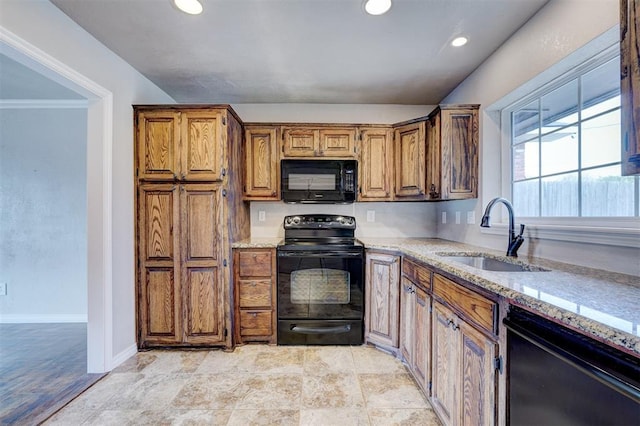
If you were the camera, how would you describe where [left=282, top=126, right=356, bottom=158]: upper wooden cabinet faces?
facing the viewer

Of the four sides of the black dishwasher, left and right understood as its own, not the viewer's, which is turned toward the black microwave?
right

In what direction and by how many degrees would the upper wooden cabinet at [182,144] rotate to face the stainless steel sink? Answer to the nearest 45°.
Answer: approximately 45° to its left

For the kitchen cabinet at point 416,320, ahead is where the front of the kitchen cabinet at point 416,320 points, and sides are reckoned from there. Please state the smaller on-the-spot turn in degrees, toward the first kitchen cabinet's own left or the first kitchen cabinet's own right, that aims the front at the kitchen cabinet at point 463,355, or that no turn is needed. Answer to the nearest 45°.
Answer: approximately 90° to the first kitchen cabinet's own left

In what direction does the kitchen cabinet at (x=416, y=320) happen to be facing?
to the viewer's left

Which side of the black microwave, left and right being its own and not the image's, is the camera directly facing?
front

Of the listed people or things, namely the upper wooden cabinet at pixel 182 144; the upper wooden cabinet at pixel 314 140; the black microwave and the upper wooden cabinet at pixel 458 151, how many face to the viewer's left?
1

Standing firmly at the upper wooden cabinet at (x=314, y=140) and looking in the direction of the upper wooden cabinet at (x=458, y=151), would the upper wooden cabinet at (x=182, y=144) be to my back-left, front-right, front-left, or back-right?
back-right

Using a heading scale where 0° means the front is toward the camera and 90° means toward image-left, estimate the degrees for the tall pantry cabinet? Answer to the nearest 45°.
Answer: approximately 0°

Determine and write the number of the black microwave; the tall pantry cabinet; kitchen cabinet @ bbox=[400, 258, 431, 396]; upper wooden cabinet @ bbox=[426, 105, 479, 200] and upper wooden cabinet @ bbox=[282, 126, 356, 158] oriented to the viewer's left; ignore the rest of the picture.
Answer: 2

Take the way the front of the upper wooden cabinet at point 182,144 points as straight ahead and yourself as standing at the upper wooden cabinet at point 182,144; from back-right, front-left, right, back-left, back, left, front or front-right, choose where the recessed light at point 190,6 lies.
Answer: front

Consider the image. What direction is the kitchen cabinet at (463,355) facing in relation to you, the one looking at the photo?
facing the viewer and to the left of the viewer

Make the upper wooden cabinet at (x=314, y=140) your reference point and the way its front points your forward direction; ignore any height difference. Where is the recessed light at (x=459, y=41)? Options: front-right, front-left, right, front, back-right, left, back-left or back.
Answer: front-left

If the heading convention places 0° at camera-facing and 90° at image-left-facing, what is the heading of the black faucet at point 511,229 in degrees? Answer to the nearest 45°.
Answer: approximately 45°
